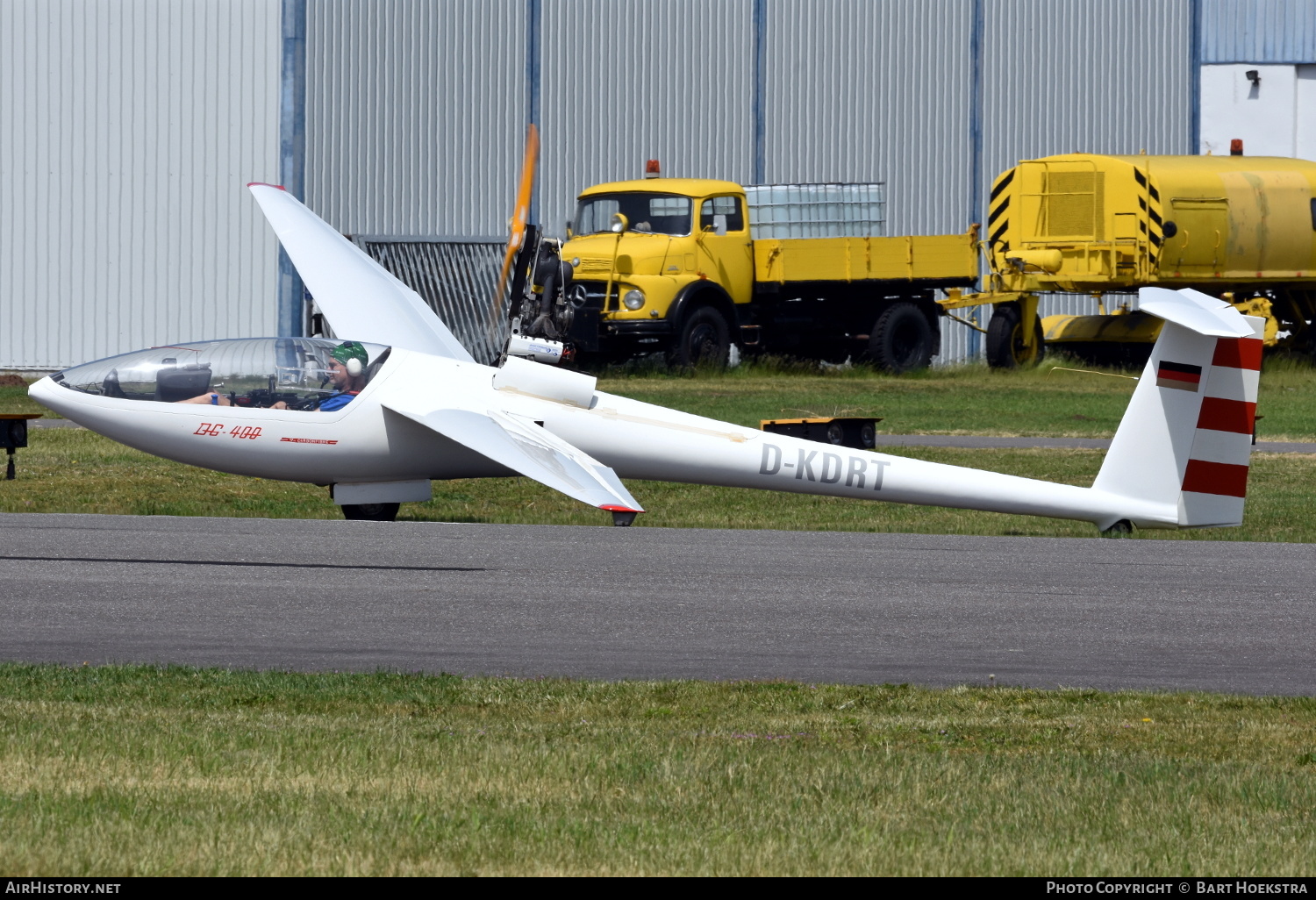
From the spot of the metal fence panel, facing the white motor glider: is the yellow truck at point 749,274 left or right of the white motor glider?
left

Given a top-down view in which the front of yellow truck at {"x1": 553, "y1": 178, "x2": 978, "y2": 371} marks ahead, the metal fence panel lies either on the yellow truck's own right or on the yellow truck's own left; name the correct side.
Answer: on the yellow truck's own right

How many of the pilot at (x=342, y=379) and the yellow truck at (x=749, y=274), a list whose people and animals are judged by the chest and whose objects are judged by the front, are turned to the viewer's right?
0

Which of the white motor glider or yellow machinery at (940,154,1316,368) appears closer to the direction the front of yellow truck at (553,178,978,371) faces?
the white motor glider

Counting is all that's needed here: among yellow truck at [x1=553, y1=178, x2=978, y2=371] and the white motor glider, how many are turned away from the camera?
0

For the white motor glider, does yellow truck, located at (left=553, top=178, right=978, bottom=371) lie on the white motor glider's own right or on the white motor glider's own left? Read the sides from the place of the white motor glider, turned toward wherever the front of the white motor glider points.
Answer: on the white motor glider's own right

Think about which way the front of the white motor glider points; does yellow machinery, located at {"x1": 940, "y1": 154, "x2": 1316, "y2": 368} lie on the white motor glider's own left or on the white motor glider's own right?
on the white motor glider's own right

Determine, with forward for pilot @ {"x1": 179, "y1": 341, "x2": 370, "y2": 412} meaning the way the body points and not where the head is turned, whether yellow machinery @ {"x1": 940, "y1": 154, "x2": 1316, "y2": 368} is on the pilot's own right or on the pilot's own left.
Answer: on the pilot's own right

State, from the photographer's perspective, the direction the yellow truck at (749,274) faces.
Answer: facing the viewer and to the left of the viewer

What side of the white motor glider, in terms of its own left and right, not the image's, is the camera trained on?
left

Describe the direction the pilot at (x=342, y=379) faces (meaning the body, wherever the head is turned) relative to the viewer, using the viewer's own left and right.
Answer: facing to the left of the viewer

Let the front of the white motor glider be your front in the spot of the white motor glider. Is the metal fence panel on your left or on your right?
on your right

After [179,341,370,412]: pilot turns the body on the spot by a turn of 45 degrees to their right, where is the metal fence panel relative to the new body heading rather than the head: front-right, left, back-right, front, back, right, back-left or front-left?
front-right
